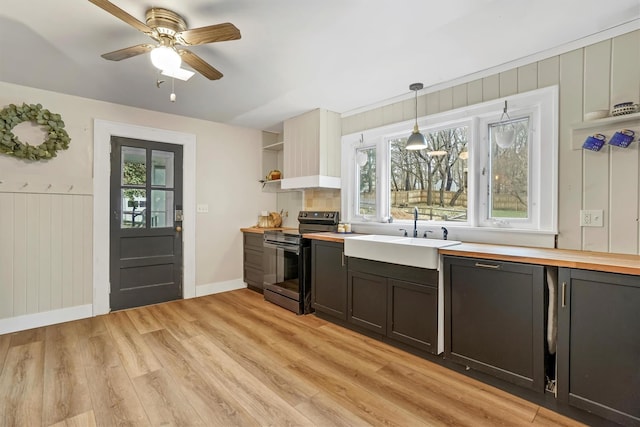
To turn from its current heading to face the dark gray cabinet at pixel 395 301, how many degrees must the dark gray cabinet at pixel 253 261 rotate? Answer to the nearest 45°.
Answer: approximately 90° to its left

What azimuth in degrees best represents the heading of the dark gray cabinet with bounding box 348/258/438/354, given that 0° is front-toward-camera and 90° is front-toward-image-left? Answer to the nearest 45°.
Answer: approximately 45°

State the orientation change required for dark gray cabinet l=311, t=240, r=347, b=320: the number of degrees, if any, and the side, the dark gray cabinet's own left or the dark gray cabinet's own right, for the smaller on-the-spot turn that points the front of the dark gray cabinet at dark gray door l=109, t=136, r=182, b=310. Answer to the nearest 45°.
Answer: approximately 45° to the dark gray cabinet's own right

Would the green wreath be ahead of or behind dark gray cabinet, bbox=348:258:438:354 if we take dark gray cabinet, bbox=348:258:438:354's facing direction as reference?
ahead

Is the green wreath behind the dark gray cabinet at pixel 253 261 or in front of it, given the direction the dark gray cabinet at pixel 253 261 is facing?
in front

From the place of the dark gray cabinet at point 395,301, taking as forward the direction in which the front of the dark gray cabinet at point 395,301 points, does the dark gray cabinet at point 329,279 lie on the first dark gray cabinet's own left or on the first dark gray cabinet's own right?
on the first dark gray cabinet's own right

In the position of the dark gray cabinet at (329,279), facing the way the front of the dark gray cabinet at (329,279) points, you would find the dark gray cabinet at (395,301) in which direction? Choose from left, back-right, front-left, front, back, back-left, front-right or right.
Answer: left

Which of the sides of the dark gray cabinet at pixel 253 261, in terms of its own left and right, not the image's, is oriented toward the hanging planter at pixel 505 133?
left

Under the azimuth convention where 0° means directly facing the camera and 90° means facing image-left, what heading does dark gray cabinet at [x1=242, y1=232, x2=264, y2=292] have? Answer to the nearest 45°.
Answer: approximately 45°
